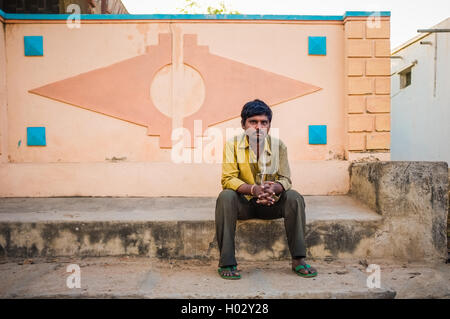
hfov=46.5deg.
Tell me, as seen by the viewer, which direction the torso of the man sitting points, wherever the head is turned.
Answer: toward the camera

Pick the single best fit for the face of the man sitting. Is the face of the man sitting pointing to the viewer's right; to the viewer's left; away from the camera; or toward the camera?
toward the camera

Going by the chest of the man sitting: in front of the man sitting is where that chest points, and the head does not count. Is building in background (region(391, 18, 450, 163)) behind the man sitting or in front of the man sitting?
behind
